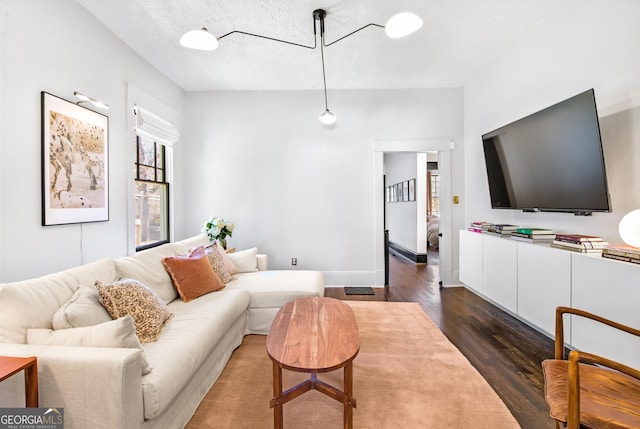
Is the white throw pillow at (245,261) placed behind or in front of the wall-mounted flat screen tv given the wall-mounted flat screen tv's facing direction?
in front

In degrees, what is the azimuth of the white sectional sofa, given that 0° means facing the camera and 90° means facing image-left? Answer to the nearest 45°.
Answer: approximately 315°

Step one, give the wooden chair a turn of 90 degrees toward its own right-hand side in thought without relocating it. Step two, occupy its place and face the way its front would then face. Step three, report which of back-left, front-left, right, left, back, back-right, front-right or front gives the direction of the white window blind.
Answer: left

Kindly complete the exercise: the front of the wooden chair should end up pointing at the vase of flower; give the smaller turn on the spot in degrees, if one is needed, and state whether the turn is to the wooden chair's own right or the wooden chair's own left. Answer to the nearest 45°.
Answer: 0° — it already faces it

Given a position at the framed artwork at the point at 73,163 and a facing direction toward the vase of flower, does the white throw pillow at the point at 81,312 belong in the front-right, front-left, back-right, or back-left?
back-right

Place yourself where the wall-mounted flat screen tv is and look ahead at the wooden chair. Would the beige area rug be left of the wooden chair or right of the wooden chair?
right

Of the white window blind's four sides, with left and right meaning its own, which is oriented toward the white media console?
front

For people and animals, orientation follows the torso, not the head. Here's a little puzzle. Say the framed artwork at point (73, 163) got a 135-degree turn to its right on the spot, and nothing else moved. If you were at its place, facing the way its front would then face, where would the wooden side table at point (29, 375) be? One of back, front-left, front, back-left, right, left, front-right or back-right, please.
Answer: left

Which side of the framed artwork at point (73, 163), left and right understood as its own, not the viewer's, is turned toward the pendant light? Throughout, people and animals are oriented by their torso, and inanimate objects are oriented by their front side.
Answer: front

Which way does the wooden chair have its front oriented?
to the viewer's left

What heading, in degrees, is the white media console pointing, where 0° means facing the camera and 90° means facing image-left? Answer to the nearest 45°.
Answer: approximately 45°

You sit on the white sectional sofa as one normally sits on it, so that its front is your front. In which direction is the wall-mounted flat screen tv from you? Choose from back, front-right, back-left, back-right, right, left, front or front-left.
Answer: front-left
